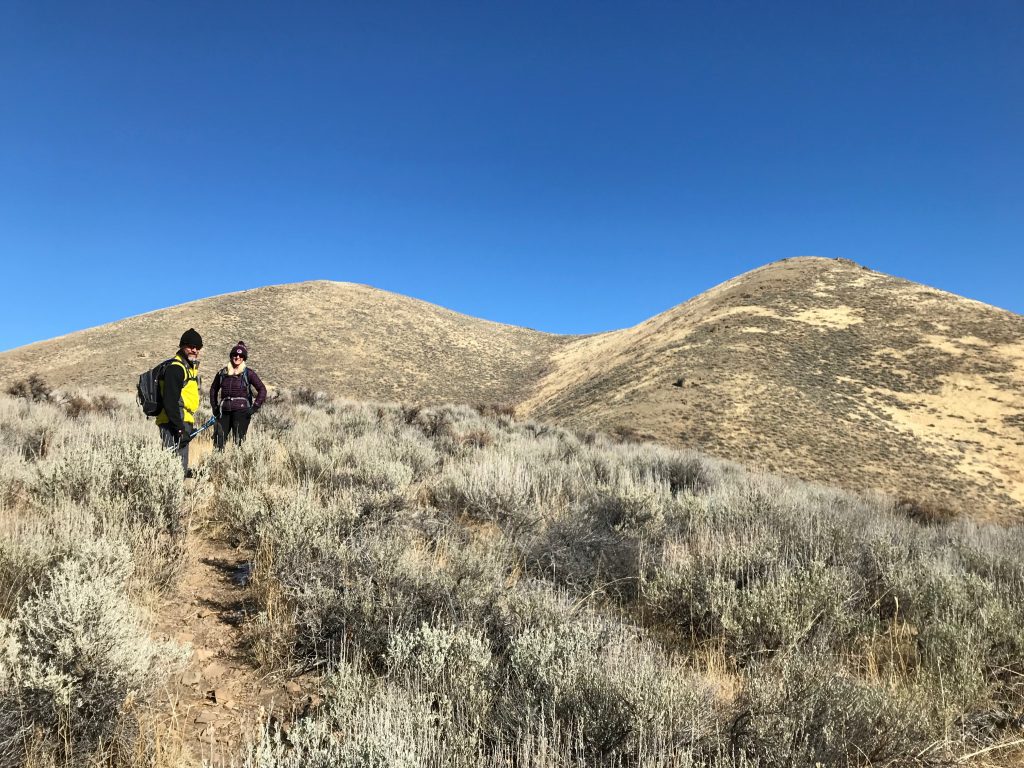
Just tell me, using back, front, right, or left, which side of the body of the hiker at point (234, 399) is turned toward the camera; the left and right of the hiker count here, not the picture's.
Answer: front

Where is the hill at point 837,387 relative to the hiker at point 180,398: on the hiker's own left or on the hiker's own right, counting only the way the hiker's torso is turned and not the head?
on the hiker's own left

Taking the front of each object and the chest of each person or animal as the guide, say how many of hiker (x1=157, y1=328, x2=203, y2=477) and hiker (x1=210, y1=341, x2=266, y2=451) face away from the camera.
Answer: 0

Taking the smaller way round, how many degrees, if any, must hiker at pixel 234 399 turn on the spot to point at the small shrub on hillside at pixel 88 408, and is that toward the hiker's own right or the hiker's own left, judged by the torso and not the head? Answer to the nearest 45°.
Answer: approximately 135° to the hiker's own right

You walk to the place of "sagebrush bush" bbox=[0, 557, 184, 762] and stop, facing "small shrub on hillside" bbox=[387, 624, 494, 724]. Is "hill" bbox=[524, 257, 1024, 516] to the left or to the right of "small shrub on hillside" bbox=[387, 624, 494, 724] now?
left

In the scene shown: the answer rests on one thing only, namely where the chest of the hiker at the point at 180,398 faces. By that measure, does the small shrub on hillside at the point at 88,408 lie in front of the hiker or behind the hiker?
behind

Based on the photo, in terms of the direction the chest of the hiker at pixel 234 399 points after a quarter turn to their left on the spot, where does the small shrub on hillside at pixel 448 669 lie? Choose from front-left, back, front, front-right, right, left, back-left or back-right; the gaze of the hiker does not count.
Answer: right

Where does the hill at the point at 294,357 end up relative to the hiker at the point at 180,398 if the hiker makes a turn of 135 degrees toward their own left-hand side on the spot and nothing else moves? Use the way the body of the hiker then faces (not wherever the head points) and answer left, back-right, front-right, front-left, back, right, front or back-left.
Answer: front

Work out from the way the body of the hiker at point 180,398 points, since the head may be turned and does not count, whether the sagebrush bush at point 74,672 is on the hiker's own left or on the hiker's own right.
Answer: on the hiker's own right

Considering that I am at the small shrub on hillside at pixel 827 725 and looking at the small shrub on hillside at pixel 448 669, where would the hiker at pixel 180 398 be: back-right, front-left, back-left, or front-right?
front-right

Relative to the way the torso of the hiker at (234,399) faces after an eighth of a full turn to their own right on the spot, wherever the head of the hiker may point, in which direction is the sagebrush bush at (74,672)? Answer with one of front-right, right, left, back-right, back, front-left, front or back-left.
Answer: front-left

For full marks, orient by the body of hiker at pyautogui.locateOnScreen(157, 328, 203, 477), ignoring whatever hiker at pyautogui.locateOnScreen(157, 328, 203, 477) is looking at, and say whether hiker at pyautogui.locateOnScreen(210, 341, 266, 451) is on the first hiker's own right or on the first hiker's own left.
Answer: on the first hiker's own left

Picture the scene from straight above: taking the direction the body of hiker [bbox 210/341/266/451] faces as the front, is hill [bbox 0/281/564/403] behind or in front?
behind

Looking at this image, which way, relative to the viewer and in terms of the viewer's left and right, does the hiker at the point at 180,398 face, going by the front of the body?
facing the viewer and to the right of the viewer
